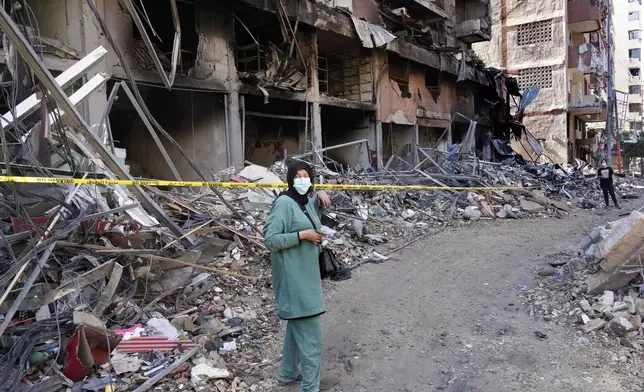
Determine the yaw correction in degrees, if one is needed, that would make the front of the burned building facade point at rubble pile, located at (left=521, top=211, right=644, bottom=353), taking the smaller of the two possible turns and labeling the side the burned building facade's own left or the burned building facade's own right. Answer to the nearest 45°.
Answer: approximately 45° to the burned building facade's own right

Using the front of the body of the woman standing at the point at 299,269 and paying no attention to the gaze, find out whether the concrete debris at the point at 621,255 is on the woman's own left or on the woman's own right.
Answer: on the woman's own left

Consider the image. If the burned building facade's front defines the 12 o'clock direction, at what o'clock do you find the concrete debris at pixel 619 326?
The concrete debris is roughly at 1 o'clock from the burned building facade.

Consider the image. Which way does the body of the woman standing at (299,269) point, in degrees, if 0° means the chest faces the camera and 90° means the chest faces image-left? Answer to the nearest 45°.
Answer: approximately 315°

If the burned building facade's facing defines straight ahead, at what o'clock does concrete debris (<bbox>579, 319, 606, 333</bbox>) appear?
The concrete debris is roughly at 1 o'clock from the burned building facade.

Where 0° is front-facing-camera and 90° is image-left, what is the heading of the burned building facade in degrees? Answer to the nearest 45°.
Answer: approximately 315°
